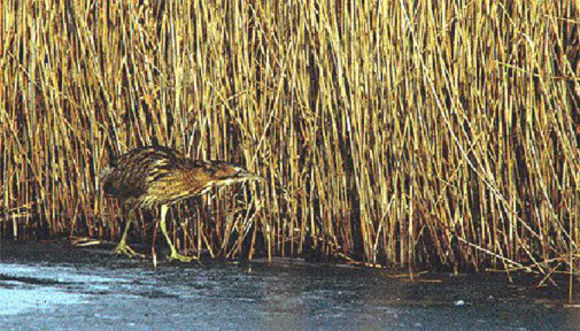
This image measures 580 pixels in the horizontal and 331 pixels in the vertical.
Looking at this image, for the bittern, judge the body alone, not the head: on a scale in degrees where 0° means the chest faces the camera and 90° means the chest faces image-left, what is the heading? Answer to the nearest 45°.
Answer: approximately 270°
